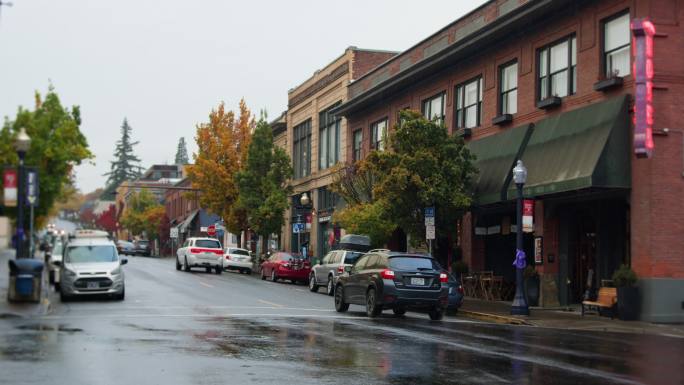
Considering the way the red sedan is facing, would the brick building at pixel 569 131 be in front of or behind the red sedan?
behind

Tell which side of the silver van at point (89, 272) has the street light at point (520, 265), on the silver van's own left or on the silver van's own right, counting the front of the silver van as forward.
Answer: on the silver van's own left

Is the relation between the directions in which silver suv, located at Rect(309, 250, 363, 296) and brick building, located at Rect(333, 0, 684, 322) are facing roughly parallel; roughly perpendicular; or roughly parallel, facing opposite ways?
roughly perpendicular

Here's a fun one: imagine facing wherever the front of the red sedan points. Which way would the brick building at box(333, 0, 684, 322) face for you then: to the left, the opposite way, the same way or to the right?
to the left

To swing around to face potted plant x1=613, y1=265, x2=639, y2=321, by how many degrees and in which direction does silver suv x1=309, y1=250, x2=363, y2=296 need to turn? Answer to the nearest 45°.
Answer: approximately 180°

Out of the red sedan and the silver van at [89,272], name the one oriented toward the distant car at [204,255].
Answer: the red sedan

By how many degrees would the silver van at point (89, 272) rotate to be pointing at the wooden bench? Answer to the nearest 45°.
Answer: approximately 45° to its left

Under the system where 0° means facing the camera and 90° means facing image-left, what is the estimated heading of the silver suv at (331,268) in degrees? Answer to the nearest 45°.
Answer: approximately 135°

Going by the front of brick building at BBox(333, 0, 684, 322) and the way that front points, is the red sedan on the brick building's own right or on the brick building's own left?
on the brick building's own right

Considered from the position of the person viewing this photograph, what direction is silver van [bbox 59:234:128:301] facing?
facing the viewer

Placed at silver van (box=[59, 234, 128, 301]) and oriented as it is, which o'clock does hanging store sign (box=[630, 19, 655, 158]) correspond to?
The hanging store sign is roughly at 10 o'clock from the silver van.

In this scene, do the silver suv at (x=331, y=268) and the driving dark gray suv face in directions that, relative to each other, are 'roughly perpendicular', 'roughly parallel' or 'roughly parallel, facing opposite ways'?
roughly parallel

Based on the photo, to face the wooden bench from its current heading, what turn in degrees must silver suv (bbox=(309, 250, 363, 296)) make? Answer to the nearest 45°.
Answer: approximately 180°

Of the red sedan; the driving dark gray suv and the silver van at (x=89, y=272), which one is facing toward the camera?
the silver van
